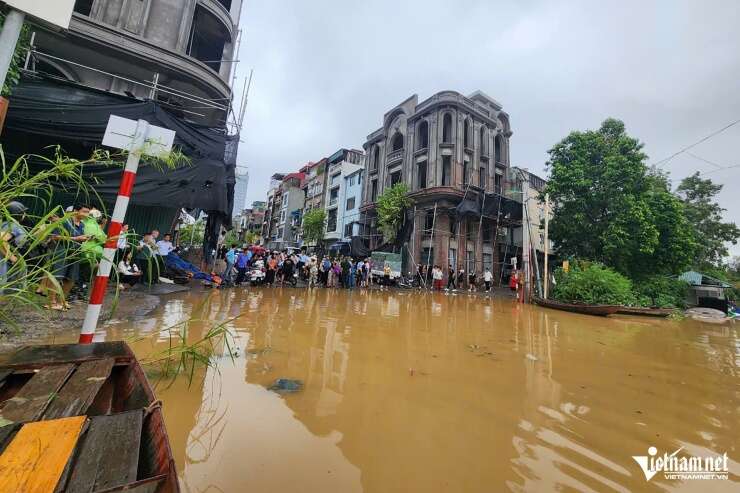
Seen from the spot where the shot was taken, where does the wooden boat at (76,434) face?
facing away from the viewer

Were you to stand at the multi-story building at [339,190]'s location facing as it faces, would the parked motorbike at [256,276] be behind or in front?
in front

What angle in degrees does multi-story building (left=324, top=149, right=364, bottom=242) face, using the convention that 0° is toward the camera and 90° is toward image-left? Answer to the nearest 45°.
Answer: approximately 45°

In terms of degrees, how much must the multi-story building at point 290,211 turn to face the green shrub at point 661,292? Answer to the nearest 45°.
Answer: approximately 90° to its left

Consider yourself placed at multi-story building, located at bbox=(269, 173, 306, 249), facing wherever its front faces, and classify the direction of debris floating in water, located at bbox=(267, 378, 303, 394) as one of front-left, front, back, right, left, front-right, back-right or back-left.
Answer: front-left
